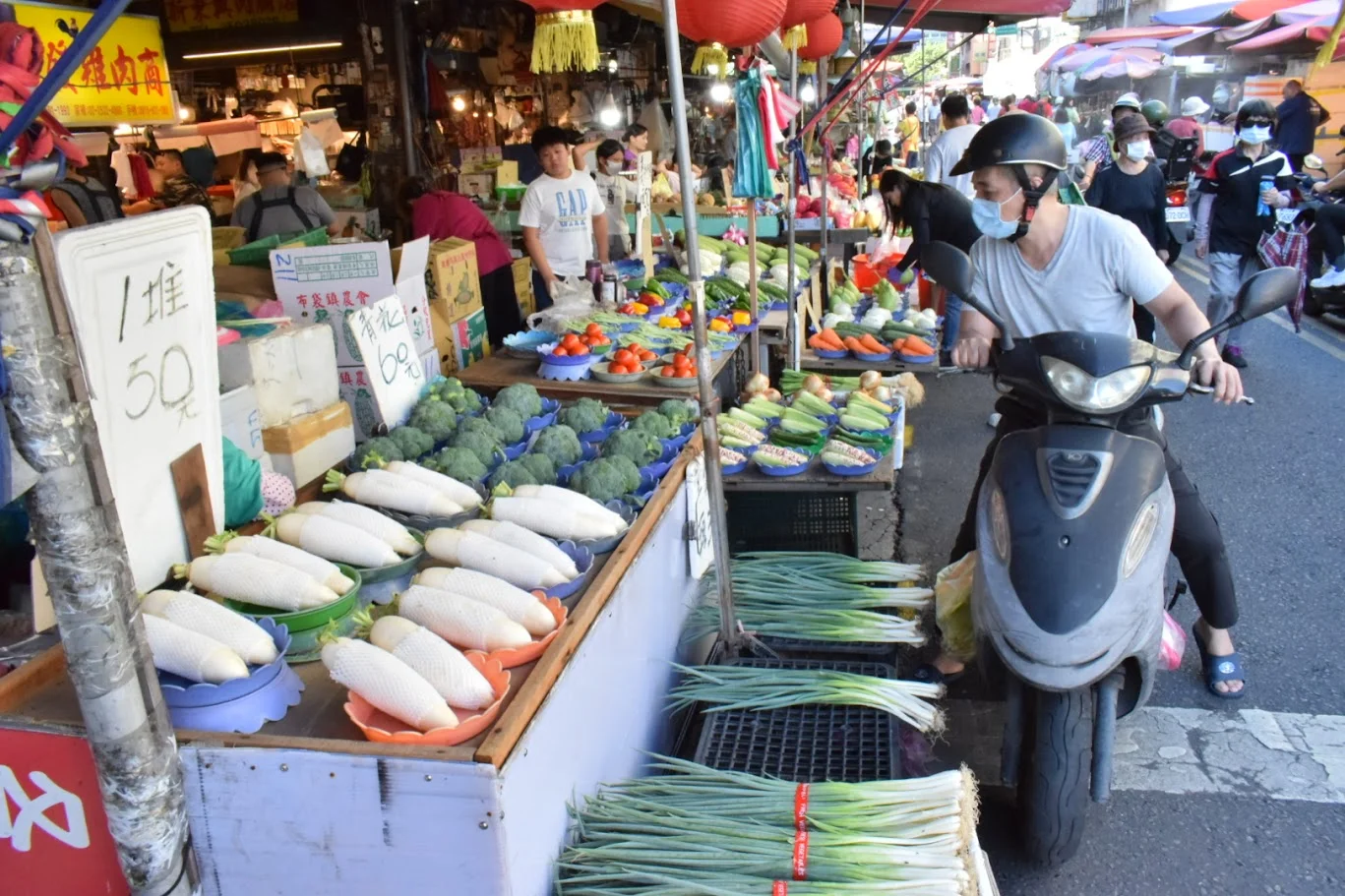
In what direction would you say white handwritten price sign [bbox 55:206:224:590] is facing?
toward the camera

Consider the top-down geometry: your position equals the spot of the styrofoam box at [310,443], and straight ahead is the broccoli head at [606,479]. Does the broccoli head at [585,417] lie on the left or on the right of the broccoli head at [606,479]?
left

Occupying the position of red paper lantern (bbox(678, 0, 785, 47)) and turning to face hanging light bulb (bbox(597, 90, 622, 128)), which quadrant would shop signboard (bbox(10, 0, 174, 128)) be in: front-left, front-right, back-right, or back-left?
front-left

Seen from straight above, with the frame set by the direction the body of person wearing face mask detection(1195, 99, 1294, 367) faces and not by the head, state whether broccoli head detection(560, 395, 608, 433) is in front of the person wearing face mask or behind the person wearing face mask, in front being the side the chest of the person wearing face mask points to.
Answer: in front

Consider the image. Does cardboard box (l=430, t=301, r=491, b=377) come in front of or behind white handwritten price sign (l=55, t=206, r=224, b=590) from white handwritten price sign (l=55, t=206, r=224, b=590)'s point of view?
behind

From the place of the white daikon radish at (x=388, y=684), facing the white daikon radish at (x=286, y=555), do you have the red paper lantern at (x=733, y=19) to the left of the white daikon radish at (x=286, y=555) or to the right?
right

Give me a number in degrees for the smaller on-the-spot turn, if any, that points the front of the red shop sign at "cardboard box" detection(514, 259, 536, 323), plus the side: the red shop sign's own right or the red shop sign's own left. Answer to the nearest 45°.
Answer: approximately 135° to the red shop sign's own left

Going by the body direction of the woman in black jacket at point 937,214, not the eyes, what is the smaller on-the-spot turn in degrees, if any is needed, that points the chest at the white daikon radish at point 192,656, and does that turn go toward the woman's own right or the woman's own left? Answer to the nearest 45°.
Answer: approximately 90° to the woman's own left

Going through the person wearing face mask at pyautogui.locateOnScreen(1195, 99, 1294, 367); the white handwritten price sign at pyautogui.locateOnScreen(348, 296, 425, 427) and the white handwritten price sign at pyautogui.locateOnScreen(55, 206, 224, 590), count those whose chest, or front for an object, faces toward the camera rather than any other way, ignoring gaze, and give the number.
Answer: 3

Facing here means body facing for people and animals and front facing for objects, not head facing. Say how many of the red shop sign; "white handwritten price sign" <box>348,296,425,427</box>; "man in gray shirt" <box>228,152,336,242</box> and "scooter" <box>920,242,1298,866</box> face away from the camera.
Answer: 1

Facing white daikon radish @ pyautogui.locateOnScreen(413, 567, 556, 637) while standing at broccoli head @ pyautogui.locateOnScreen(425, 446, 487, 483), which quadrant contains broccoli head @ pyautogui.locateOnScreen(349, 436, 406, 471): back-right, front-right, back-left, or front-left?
back-right

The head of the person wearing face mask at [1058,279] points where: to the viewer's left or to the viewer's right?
to the viewer's left

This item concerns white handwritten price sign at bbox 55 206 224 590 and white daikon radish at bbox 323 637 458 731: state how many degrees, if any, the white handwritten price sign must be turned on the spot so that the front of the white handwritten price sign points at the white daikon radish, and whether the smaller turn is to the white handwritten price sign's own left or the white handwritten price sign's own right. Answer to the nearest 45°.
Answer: approximately 45° to the white handwritten price sign's own left

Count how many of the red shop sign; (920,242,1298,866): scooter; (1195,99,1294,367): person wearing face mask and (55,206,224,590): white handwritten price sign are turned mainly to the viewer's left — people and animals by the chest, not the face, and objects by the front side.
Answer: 0

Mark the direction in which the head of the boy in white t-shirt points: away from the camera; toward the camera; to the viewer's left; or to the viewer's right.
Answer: toward the camera

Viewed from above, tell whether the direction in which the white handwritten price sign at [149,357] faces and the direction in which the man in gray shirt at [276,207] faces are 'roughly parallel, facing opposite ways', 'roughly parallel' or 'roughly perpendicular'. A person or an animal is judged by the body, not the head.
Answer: roughly parallel, facing opposite ways

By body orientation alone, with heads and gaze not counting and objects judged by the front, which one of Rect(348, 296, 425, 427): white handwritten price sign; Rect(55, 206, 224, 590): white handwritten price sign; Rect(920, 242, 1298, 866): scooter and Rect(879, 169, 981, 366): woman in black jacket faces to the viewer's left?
the woman in black jacket

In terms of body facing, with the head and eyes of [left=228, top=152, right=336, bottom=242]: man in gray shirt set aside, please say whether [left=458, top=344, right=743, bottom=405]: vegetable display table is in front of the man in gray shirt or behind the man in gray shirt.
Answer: behind

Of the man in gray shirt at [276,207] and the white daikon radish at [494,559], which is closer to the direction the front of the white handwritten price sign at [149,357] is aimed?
the white daikon radish

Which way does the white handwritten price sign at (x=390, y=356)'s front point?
toward the camera
